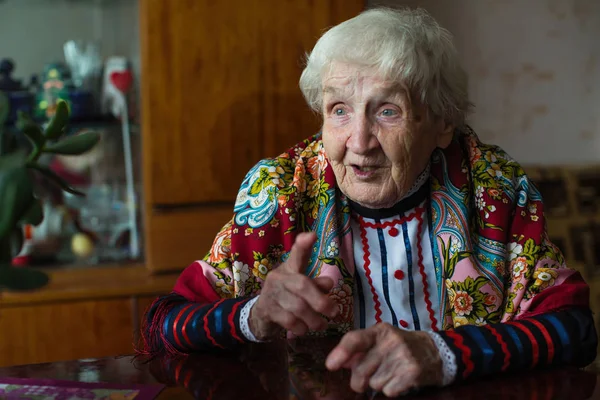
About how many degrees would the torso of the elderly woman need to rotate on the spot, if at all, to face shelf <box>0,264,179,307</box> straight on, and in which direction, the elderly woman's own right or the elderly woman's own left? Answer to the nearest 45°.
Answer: approximately 135° to the elderly woman's own right

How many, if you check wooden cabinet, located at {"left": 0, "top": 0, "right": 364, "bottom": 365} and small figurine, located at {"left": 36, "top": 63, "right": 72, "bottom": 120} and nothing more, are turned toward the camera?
2

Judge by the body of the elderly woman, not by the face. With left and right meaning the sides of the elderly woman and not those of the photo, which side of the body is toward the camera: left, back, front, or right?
front

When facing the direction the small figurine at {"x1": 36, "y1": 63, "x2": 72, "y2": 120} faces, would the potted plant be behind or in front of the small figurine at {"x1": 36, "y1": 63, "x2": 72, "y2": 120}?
in front

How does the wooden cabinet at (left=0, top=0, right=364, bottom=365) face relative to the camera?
toward the camera

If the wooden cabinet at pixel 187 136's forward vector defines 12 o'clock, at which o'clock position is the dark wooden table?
The dark wooden table is roughly at 12 o'clock from the wooden cabinet.

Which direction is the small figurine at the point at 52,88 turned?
toward the camera

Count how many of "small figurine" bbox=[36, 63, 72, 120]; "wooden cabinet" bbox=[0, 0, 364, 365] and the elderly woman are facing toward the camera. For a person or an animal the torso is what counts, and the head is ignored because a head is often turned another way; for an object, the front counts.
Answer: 3

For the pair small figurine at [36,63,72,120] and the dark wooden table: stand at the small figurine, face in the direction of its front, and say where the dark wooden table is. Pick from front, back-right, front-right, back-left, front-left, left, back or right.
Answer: front

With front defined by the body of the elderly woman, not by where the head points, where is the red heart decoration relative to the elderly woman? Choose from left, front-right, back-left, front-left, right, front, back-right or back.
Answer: back-right

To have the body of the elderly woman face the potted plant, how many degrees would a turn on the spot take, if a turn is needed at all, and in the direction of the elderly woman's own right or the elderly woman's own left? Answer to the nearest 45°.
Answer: approximately 45° to the elderly woman's own right

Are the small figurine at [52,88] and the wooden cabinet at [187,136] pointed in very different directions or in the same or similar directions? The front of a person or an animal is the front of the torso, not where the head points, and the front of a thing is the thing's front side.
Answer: same or similar directions

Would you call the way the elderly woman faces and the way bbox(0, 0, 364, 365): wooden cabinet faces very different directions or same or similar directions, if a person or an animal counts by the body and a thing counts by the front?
same or similar directions

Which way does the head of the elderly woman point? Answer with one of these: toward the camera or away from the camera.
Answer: toward the camera
